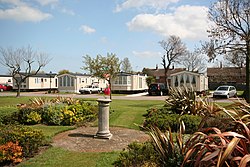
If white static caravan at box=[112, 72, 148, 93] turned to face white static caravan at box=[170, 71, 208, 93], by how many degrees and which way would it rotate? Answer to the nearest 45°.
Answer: approximately 135° to its left

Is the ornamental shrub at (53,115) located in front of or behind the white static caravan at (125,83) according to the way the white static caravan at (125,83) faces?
in front

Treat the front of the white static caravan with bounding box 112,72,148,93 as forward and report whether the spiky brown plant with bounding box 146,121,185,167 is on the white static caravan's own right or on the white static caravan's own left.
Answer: on the white static caravan's own left

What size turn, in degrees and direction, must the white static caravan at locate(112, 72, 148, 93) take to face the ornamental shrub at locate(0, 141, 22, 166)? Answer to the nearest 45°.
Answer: approximately 45° to its left

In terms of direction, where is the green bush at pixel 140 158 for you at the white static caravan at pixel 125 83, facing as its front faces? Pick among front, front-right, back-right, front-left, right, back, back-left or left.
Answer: front-left

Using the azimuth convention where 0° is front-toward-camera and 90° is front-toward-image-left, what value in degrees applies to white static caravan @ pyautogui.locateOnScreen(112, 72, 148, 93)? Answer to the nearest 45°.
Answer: approximately 45°

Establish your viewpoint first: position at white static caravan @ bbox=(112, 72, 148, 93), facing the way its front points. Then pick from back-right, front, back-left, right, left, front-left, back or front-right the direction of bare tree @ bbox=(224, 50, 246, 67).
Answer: left

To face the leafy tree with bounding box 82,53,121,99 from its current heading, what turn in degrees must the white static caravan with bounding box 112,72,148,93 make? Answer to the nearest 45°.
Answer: approximately 45° to its left

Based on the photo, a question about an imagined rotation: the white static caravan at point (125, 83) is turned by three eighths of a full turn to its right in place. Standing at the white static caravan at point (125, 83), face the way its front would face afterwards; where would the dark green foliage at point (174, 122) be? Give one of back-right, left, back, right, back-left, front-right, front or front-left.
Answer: back
